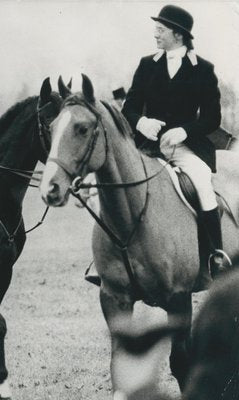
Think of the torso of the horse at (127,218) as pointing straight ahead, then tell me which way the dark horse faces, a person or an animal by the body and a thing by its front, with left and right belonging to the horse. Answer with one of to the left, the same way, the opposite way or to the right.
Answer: to the left

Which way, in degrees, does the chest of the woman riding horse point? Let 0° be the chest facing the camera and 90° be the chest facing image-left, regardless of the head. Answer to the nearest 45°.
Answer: approximately 45°

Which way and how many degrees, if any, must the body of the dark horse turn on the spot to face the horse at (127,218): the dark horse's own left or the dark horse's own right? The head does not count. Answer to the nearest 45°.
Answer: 0° — it already faces it

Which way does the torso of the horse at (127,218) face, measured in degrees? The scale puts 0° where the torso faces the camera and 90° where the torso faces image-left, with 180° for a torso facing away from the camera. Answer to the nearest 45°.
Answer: approximately 45°

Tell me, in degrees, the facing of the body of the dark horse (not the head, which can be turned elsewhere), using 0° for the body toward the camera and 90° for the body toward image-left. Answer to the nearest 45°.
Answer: approximately 315°

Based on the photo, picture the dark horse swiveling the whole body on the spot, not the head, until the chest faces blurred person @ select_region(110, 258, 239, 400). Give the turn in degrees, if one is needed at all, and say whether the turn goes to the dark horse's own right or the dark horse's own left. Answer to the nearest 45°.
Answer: approximately 45° to the dark horse's own left

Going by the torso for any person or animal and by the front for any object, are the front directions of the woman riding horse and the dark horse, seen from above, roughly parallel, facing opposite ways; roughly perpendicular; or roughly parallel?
roughly perpendicular
